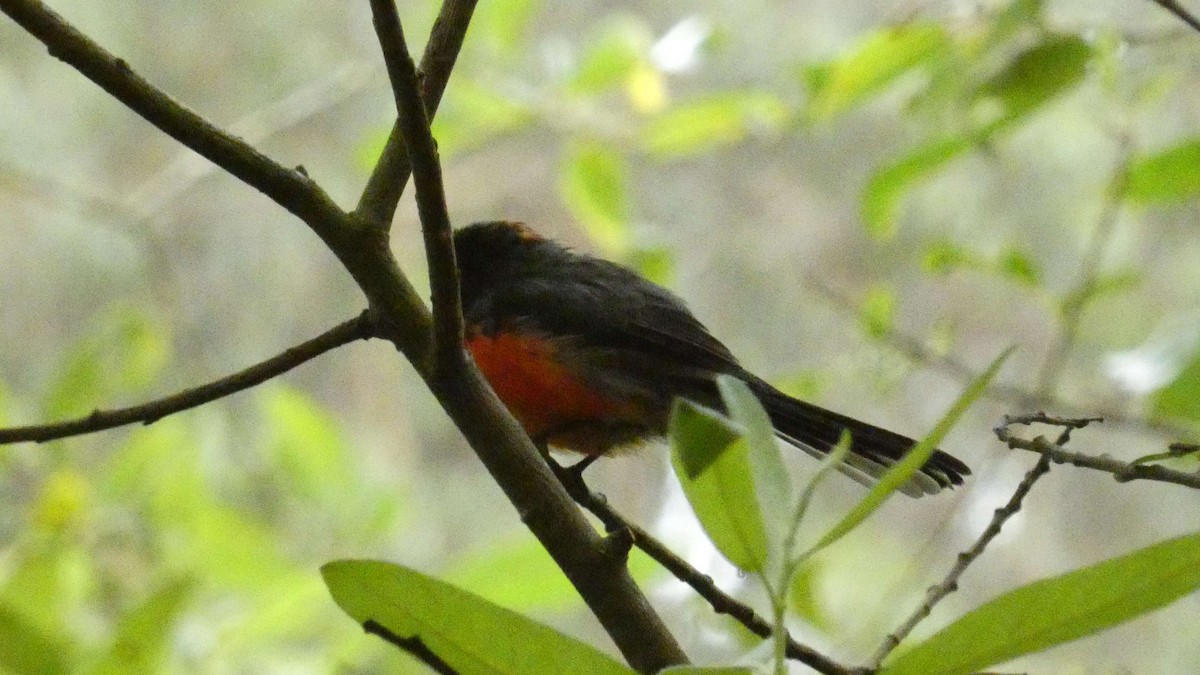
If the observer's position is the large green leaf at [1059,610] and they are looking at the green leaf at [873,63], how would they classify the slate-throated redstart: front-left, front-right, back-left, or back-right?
front-left

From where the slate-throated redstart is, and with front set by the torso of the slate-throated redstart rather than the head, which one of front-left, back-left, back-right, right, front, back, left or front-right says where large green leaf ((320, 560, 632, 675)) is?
left

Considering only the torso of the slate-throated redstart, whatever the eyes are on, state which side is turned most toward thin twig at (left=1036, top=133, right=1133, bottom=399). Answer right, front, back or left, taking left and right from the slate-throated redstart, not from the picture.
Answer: back

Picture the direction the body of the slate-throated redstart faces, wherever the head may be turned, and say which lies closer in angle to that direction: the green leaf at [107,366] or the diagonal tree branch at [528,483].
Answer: the green leaf

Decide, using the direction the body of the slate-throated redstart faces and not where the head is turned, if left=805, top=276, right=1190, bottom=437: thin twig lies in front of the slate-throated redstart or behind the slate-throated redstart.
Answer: behind

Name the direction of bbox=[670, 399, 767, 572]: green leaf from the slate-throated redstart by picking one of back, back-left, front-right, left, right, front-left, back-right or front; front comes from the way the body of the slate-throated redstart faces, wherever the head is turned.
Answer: left

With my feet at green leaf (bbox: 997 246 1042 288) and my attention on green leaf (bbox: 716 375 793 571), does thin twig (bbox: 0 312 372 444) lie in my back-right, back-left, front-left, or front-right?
front-right

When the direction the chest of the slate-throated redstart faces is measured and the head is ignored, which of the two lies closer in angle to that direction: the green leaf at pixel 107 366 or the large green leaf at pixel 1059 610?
the green leaf

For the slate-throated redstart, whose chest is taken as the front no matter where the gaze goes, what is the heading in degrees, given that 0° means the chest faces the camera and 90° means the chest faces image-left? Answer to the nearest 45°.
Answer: approximately 90°

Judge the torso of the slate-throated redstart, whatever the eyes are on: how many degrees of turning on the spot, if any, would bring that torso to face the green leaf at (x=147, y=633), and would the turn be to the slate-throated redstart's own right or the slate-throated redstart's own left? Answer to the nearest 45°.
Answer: approximately 45° to the slate-throated redstart's own left

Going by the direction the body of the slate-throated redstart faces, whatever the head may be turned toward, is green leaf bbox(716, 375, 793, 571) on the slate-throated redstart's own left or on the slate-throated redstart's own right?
on the slate-throated redstart's own left

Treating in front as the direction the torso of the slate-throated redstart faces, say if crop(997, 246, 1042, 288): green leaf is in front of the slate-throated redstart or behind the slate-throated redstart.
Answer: behind

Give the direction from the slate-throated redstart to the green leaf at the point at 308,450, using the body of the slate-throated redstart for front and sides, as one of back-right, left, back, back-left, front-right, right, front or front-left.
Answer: front
